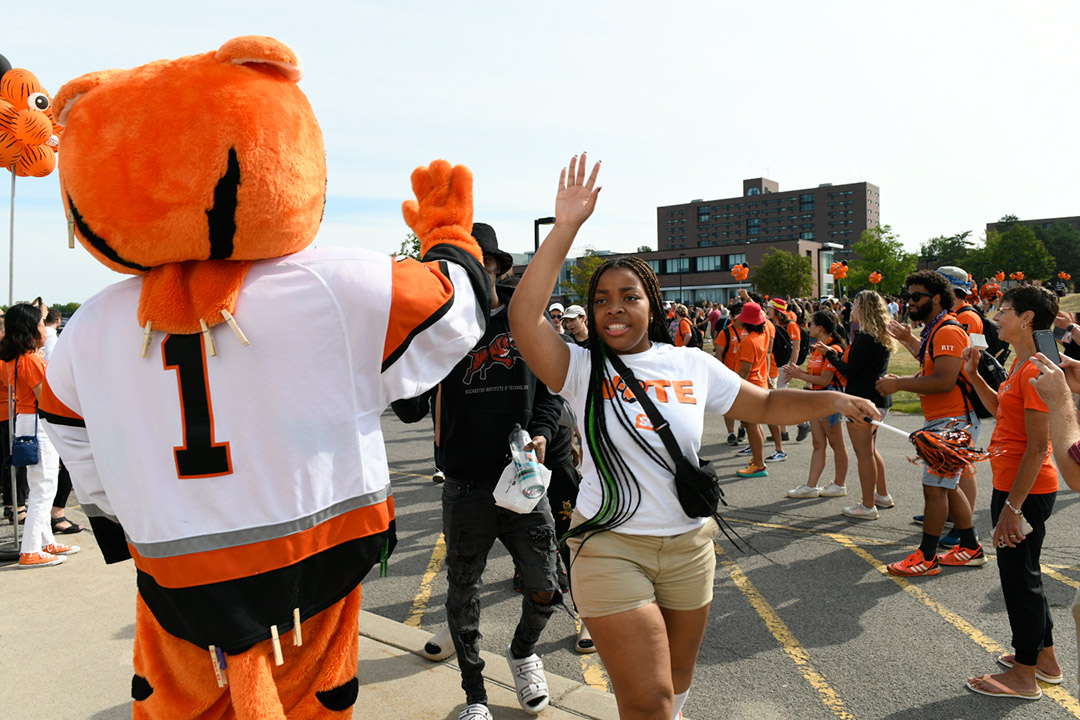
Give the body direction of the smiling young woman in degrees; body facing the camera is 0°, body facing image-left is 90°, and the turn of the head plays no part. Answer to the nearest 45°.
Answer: approximately 0°

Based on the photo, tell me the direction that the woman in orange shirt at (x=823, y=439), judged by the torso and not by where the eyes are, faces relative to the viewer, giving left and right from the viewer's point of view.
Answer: facing to the left of the viewer

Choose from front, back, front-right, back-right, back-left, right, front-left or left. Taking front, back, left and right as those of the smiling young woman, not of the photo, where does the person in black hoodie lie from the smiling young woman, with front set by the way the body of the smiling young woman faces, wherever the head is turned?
back-right

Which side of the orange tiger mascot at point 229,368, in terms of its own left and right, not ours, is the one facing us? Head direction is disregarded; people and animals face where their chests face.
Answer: back

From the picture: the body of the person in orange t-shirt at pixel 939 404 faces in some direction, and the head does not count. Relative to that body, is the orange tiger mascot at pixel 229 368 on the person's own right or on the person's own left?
on the person's own left

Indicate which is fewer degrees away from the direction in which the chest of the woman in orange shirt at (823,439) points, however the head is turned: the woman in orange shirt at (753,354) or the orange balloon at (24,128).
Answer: the orange balloon

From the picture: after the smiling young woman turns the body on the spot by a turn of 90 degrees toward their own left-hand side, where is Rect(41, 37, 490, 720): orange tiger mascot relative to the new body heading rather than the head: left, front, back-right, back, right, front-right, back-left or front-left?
back-right

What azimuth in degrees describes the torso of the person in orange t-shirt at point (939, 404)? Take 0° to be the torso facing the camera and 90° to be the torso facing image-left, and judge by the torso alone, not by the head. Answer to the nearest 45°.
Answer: approximately 90°
